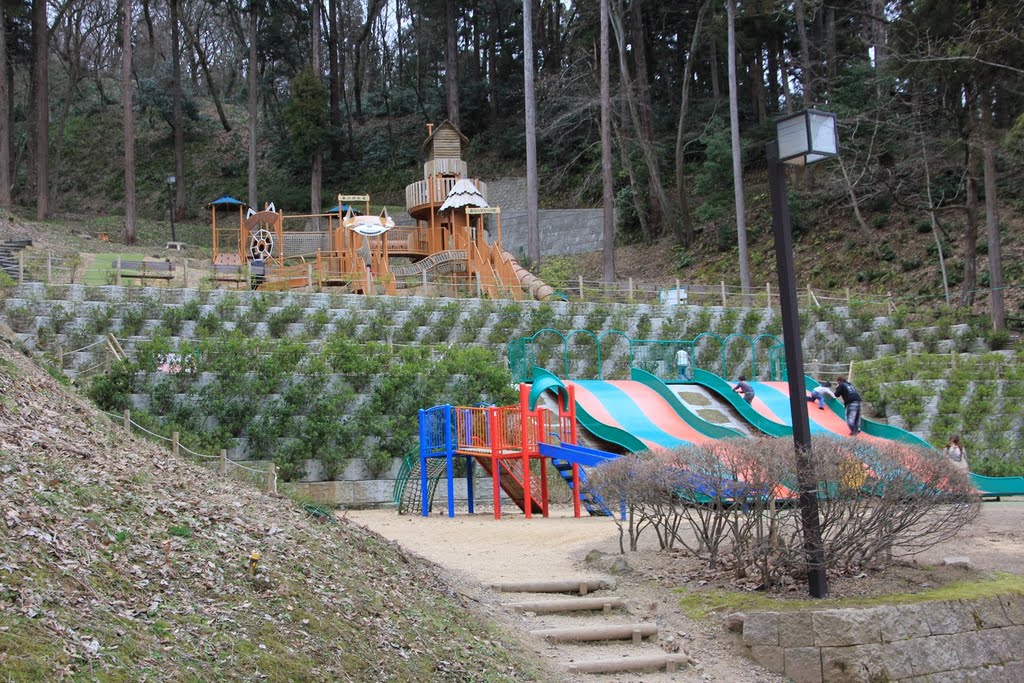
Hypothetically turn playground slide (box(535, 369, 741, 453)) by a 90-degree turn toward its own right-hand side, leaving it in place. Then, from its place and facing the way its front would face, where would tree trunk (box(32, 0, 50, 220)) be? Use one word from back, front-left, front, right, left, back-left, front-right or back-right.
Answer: right

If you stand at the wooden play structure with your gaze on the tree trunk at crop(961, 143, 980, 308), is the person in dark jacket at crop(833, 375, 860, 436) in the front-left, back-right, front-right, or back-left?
front-right

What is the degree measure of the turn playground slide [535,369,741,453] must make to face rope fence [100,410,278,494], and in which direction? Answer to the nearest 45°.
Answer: approximately 90° to its right

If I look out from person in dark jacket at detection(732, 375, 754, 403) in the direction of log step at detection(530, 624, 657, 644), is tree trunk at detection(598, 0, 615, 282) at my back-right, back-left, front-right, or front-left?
back-right

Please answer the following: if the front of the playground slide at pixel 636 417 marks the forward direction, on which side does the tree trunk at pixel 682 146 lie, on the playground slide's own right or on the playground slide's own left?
on the playground slide's own left

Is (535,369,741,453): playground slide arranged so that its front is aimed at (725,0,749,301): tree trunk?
no

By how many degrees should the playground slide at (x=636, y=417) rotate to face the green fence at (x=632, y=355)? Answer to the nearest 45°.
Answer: approximately 135° to its left

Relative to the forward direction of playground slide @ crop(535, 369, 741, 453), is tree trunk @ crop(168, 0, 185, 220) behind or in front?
behind

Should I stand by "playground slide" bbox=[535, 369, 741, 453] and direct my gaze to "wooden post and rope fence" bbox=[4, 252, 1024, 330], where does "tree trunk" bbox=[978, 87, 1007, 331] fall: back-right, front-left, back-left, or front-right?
front-right

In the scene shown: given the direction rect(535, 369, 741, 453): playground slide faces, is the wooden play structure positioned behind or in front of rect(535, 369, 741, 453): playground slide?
behind

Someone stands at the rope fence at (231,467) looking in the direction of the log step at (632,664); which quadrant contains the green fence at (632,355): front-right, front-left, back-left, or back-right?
back-left

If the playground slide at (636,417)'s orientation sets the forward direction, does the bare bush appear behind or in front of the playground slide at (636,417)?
in front

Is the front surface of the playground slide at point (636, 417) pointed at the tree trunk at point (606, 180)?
no

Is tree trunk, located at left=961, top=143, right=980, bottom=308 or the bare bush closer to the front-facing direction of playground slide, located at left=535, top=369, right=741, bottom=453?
the bare bush

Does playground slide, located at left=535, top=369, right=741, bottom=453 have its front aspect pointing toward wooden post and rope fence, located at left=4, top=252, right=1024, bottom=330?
no
